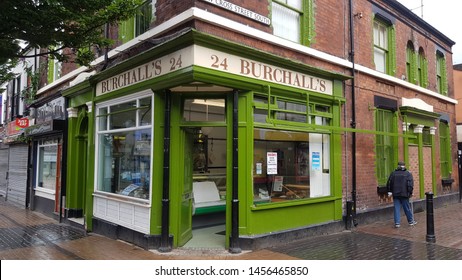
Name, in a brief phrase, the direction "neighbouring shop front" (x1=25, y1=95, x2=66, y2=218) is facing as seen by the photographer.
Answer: facing the viewer and to the left of the viewer

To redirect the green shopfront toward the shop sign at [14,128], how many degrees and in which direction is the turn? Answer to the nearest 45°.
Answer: approximately 135° to its right

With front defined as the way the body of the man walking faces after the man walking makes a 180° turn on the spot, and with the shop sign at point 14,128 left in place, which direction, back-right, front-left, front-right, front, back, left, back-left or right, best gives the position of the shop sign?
right

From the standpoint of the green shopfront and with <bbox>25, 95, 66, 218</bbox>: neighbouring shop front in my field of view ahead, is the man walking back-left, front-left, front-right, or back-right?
back-right

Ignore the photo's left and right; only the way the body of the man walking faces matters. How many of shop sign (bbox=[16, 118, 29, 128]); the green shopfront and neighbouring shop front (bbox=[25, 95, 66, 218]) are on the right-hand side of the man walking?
0

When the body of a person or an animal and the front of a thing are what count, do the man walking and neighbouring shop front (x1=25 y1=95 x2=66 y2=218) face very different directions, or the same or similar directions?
very different directions

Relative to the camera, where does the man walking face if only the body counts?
away from the camera

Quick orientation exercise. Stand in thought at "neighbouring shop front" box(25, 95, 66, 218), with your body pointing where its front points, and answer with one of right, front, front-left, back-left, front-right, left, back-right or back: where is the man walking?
left

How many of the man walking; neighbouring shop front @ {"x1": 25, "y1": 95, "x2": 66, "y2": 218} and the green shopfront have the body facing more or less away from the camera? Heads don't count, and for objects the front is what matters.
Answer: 1

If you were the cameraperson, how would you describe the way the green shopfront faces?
facing the viewer

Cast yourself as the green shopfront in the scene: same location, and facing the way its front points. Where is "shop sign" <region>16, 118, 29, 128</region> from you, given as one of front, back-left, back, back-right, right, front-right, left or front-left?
back-right

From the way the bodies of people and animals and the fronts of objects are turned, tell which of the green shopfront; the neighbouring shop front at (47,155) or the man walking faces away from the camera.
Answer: the man walking

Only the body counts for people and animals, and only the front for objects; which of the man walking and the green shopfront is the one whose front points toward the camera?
the green shopfront
